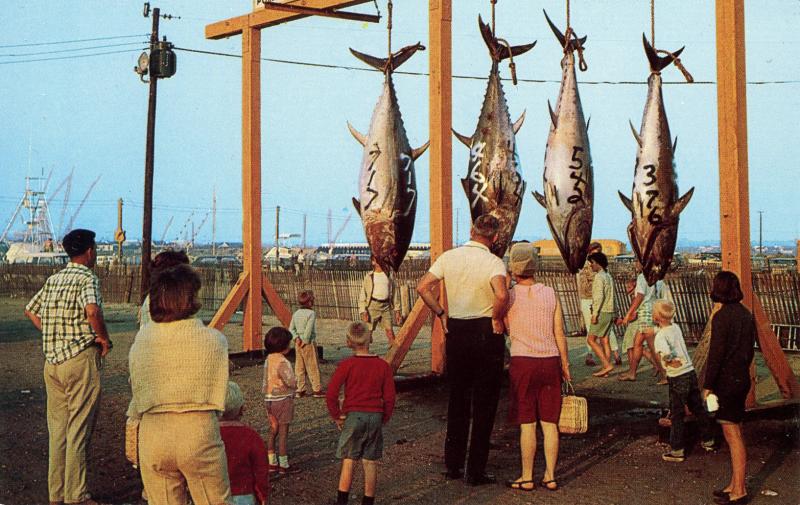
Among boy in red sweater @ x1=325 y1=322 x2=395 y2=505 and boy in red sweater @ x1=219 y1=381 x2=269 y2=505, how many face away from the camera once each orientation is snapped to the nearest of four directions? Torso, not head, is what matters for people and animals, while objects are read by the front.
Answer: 2

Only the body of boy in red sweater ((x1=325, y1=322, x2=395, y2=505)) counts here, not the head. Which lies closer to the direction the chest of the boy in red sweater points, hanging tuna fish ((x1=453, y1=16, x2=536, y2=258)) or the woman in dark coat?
the hanging tuna fish

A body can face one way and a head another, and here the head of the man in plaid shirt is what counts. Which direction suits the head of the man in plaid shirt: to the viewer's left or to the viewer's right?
to the viewer's right

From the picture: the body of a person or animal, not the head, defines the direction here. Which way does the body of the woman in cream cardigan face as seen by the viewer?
away from the camera

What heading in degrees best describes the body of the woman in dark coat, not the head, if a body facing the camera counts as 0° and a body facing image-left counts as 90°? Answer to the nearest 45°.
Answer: approximately 135°

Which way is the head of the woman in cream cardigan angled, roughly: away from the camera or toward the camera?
away from the camera

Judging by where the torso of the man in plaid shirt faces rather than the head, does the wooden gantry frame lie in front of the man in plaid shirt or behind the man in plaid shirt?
in front

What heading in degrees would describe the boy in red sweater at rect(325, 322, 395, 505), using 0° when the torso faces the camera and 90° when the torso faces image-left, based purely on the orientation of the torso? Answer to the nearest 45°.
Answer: approximately 180°

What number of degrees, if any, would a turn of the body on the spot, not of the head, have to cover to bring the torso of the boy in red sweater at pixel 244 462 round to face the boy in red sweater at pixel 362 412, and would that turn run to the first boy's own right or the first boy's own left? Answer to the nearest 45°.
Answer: approximately 45° to the first boy's own right

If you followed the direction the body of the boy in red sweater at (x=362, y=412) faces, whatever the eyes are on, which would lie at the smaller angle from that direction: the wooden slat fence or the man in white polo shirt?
the wooden slat fence

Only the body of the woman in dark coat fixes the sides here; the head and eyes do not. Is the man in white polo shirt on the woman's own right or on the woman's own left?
on the woman's own left

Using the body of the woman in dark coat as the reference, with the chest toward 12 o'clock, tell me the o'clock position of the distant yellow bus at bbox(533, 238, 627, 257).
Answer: The distant yellow bus is roughly at 1 o'clock from the woman in dark coat.

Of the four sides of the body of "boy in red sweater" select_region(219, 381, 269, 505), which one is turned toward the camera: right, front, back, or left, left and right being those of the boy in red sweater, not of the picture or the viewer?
back
